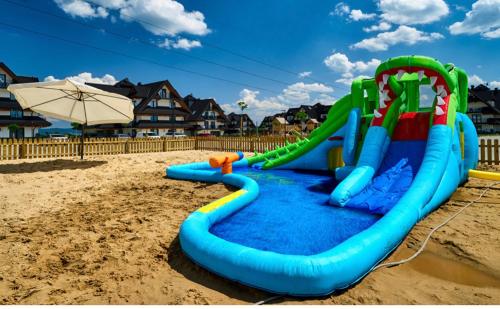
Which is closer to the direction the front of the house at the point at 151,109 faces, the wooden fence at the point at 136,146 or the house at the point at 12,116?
the wooden fence

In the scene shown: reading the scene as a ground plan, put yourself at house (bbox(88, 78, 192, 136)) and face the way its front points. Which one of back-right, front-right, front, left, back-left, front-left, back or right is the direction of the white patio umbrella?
front-right

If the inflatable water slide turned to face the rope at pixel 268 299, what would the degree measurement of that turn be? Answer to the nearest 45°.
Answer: approximately 45° to its left

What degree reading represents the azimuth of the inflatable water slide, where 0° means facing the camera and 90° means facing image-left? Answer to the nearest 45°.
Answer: approximately 45°

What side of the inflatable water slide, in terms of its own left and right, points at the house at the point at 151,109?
right

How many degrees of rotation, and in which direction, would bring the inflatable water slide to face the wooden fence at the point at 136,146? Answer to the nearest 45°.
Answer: approximately 90° to its right

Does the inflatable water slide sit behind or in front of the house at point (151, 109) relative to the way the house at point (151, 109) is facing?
in front

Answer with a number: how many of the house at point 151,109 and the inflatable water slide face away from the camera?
0

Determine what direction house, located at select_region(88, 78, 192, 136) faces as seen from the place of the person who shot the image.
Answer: facing the viewer and to the right of the viewer

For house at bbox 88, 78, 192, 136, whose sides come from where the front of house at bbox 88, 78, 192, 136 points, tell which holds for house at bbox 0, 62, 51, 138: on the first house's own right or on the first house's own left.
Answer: on the first house's own right
